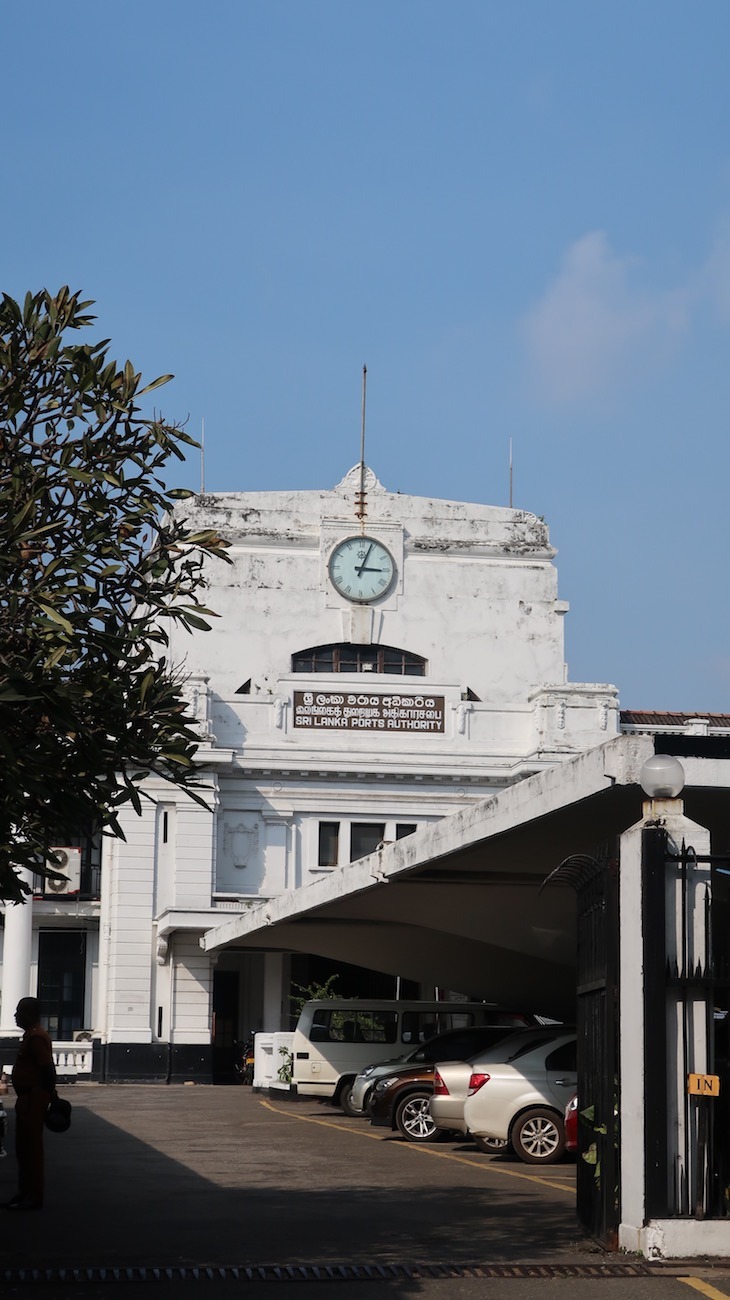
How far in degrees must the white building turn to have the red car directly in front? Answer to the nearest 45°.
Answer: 0° — it already faces it

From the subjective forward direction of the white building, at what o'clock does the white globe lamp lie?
The white globe lamp is roughly at 12 o'clock from the white building.

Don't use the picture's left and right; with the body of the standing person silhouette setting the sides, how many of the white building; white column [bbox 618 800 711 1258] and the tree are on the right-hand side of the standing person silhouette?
1

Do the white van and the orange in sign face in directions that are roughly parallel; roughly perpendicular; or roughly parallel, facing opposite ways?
roughly perpendicular

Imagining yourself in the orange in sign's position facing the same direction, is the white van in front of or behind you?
behind

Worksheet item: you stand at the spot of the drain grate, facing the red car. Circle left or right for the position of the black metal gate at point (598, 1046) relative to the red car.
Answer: right

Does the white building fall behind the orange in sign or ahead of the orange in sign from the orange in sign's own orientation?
behind

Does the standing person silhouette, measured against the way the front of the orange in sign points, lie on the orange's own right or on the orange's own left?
on the orange's own right

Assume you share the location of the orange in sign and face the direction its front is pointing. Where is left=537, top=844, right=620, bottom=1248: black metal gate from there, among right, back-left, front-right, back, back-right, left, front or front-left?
back-right

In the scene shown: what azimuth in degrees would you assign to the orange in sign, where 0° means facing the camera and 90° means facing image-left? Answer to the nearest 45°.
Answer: approximately 0°
